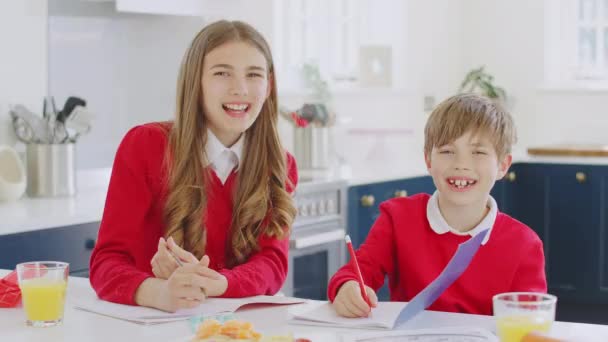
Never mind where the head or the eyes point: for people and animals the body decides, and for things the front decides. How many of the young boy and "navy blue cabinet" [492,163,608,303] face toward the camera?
2

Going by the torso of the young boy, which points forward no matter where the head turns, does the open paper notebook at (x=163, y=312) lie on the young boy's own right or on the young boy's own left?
on the young boy's own right

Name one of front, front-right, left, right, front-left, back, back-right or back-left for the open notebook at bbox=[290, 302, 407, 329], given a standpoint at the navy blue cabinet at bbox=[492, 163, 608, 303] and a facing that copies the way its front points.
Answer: front

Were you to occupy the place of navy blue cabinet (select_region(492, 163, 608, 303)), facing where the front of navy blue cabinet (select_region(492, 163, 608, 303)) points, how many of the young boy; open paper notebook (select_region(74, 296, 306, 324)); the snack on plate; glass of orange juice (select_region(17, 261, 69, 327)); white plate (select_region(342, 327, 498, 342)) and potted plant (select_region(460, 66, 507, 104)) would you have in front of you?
5

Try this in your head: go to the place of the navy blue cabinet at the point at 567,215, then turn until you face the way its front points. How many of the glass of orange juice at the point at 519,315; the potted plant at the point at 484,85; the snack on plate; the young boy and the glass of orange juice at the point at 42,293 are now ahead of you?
4

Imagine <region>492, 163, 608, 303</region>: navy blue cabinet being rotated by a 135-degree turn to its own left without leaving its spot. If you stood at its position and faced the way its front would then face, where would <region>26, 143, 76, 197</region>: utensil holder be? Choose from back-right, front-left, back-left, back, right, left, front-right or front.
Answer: back

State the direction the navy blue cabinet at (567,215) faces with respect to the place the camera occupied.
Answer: facing the viewer

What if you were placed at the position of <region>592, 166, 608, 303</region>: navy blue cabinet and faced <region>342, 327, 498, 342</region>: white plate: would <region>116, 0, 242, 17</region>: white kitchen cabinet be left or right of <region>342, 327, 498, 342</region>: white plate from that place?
right

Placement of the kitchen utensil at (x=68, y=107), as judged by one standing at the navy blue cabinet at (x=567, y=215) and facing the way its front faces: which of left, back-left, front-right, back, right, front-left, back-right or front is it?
front-right

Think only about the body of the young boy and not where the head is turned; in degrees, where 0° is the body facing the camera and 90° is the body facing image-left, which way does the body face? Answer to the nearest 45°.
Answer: approximately 0°

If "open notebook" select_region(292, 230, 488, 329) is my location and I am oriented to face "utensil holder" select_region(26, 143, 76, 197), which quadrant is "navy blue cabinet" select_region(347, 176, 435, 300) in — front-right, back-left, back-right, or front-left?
front-right

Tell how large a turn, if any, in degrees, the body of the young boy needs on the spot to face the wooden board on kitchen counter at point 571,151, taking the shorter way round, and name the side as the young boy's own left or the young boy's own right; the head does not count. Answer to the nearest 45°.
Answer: approximately 180°

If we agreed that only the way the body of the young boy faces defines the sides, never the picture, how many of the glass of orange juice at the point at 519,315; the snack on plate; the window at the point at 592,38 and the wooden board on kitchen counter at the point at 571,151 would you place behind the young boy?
2

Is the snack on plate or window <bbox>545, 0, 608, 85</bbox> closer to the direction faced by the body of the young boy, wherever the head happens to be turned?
the snack on plate

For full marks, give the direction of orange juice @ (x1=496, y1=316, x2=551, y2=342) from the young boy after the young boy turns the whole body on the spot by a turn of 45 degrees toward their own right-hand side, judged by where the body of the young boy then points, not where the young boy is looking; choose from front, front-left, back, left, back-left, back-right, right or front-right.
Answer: front-left
